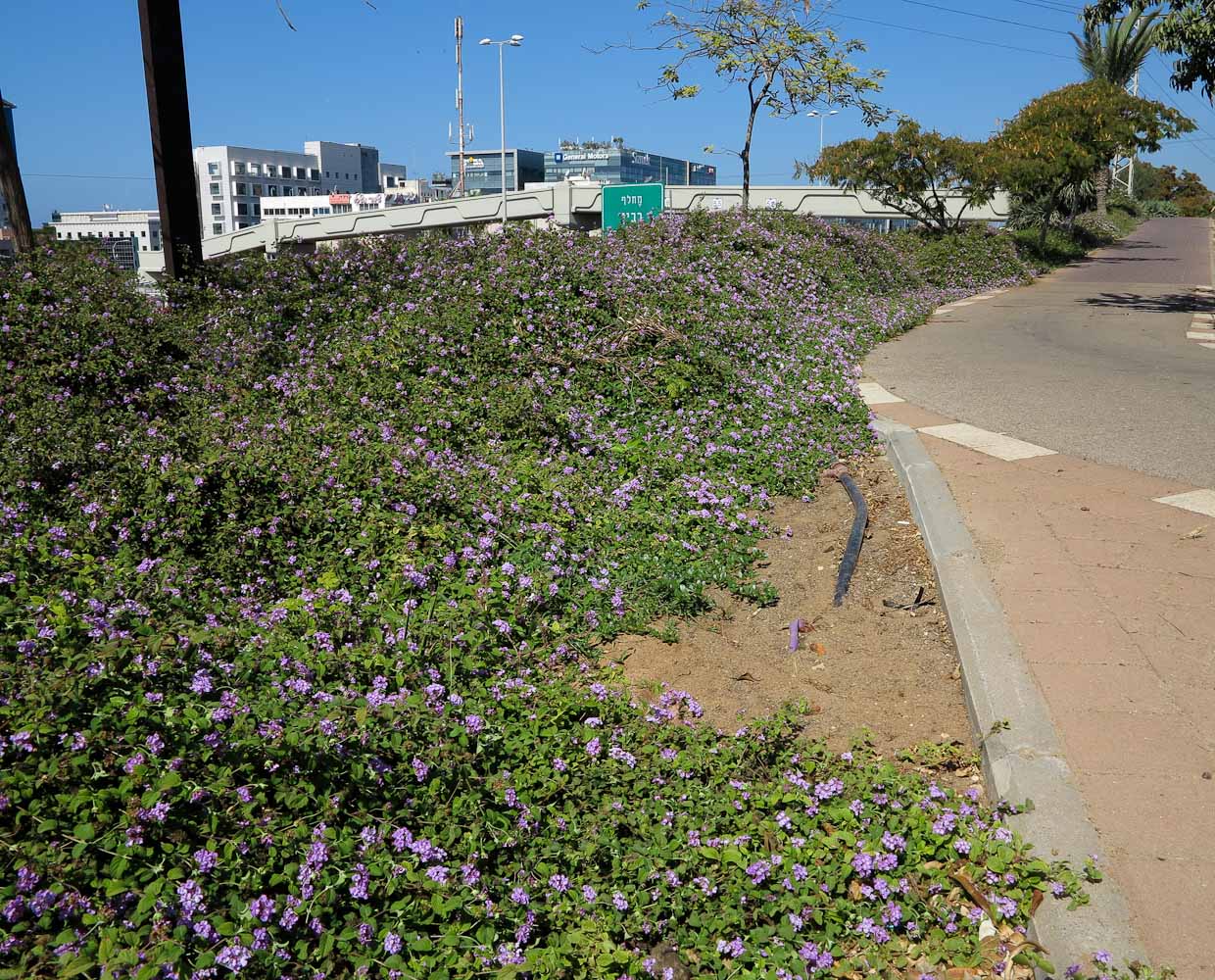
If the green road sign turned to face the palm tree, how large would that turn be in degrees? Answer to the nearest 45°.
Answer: approximately 135° to its left

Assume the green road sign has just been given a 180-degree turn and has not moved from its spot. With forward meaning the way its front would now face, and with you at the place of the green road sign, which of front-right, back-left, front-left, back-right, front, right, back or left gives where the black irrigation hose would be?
back

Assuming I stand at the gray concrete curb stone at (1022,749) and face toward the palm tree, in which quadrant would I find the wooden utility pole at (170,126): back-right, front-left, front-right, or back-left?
front-left

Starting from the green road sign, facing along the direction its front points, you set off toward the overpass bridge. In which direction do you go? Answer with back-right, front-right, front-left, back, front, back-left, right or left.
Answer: back

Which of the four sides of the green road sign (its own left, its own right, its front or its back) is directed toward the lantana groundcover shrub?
front

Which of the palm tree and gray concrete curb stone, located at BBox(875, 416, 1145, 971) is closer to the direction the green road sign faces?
the gray concrete curb stone

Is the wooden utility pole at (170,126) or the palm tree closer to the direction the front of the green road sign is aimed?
the wooden utility pole

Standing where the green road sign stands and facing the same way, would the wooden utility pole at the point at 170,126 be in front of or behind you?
in front

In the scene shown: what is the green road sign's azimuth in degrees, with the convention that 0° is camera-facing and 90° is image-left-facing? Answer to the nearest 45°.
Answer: approximately 0°

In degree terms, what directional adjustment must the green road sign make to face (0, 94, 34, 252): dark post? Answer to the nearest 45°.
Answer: approximately 45° to its right

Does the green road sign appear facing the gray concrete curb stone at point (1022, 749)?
yes
